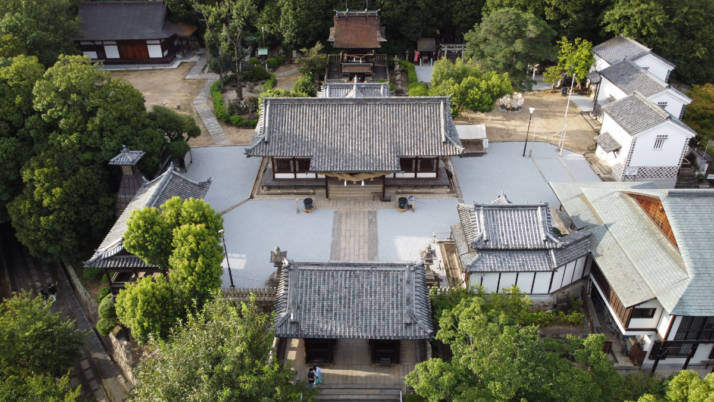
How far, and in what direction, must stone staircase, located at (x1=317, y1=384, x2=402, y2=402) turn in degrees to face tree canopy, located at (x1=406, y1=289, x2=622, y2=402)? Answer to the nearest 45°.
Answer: approximately 45° to its left

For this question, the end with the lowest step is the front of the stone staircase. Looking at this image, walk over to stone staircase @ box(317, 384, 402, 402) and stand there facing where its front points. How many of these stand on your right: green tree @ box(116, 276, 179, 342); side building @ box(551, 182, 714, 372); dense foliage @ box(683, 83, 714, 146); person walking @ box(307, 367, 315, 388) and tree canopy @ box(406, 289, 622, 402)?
2

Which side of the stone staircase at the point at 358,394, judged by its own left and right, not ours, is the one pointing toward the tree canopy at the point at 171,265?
right

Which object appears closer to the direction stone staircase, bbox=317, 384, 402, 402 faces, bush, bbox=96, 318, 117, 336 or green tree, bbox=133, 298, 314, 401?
the green tree

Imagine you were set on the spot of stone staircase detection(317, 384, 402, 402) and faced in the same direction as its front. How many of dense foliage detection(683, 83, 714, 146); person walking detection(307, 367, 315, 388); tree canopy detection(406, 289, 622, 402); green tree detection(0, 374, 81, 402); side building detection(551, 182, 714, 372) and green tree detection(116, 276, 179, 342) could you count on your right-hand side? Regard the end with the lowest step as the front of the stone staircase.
3

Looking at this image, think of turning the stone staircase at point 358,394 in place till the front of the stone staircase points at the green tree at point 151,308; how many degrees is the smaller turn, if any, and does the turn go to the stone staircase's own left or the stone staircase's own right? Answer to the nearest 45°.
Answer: approximately 90° to the stone staircase's own right

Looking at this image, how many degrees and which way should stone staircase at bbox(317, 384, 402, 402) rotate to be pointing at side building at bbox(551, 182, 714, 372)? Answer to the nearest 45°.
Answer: approximately 90° to its left

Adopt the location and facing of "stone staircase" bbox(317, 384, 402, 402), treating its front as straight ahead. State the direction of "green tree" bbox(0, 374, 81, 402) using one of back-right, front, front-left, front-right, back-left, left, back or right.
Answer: right

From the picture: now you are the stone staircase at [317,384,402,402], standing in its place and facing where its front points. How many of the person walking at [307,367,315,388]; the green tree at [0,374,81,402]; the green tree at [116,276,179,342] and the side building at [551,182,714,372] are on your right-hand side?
3

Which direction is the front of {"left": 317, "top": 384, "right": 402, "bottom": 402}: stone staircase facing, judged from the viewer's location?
facing the viewer

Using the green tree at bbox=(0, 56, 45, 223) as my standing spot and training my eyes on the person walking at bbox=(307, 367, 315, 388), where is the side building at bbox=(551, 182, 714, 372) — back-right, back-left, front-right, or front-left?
front-left

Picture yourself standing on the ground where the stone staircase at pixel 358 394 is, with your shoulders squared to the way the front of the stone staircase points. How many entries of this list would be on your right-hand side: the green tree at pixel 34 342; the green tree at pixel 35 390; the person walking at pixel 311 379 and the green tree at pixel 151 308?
4

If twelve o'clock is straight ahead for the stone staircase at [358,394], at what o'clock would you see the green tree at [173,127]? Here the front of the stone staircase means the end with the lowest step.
The green tree is roughly at 5 o'clock from the stone staircase.

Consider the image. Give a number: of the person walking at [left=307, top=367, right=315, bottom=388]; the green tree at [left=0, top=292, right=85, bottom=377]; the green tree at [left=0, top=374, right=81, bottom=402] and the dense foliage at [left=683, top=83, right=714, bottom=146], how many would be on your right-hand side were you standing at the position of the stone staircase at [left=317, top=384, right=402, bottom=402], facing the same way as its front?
3

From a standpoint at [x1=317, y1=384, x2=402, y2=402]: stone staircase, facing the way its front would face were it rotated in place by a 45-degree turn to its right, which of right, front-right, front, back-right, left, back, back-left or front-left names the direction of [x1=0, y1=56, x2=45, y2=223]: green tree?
right

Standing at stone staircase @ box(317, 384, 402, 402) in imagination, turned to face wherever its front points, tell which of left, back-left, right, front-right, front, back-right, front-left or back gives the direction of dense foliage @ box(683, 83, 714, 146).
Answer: back-left
